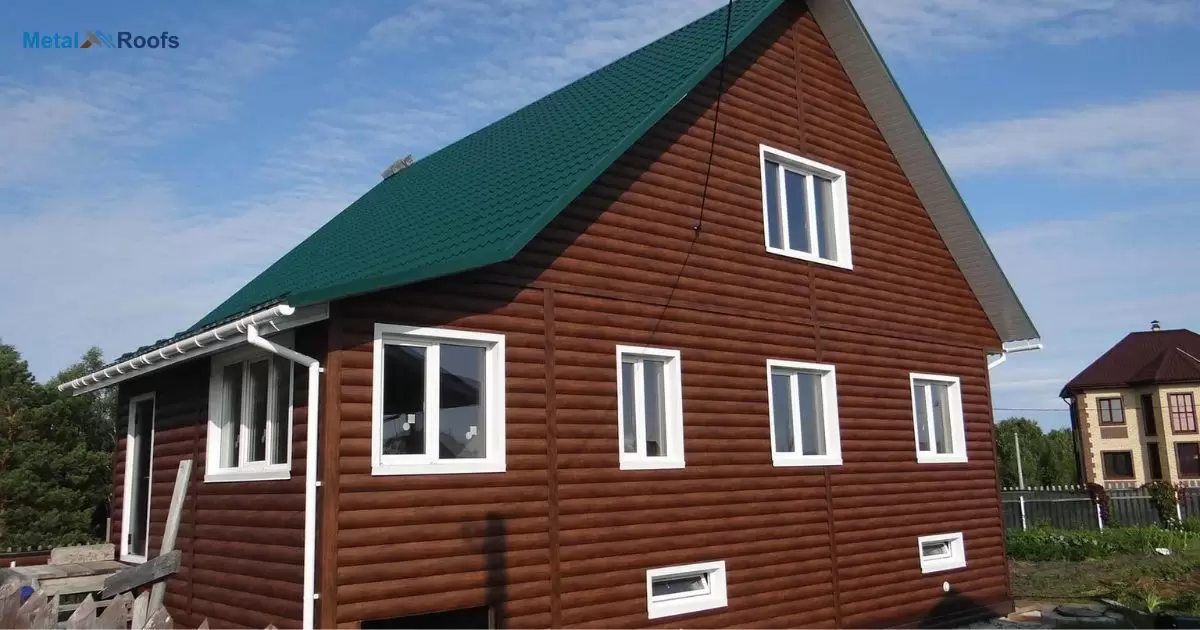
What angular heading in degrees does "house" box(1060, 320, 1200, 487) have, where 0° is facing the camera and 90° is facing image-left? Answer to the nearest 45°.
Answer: approximately 0°

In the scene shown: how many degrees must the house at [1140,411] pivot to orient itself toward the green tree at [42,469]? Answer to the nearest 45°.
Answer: approximately 45° to its right

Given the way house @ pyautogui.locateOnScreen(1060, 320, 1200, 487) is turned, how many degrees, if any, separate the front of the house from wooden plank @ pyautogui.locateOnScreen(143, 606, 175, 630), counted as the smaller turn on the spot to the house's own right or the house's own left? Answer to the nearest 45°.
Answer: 0° — it already faces it

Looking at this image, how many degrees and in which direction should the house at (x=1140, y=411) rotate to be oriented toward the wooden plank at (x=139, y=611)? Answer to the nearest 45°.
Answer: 0° — it already faces it

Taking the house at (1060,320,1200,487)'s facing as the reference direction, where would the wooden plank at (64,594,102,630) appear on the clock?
The wooden plank is roughly at 12 o'clock from the house.

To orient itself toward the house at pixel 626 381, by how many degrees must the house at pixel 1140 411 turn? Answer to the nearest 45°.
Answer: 0° — it already faces it

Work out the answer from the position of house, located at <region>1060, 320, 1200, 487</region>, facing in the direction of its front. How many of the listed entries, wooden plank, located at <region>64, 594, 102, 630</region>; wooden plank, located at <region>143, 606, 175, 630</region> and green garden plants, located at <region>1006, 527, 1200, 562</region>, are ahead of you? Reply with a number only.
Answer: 3

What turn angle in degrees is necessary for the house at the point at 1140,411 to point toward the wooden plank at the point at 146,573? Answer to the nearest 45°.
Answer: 0° — it already faces it

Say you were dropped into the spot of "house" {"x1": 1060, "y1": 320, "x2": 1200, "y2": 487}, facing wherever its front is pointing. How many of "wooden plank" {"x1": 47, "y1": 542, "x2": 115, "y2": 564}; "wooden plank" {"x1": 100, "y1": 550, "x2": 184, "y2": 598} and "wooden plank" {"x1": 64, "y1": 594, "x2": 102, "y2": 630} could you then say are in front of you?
3

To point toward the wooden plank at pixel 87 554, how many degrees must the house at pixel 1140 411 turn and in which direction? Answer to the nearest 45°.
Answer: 0° — it already faces it
